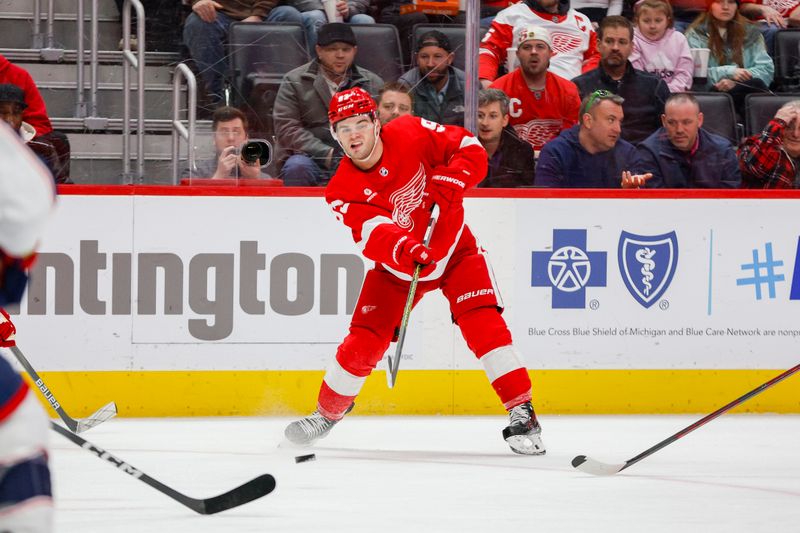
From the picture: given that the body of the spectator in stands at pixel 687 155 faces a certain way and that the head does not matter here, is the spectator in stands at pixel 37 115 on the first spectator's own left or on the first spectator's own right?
on the first spectator's own right

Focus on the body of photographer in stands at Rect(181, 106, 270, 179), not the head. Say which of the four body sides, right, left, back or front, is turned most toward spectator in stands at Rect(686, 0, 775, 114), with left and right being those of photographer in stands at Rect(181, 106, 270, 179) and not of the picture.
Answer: left

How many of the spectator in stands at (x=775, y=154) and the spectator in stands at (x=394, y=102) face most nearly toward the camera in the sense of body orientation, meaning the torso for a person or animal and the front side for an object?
2

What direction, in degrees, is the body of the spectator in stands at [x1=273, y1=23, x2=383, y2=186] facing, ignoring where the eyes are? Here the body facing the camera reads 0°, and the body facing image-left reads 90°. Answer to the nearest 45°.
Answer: approximately 0°
